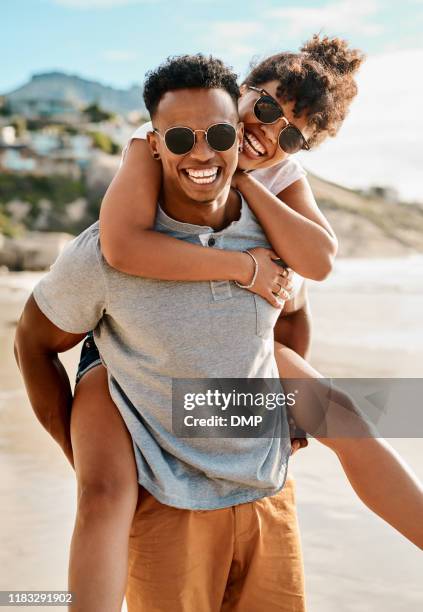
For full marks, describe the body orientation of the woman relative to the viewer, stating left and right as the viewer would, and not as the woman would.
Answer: facing the viewer

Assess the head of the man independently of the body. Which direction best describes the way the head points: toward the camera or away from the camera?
toward the camera
